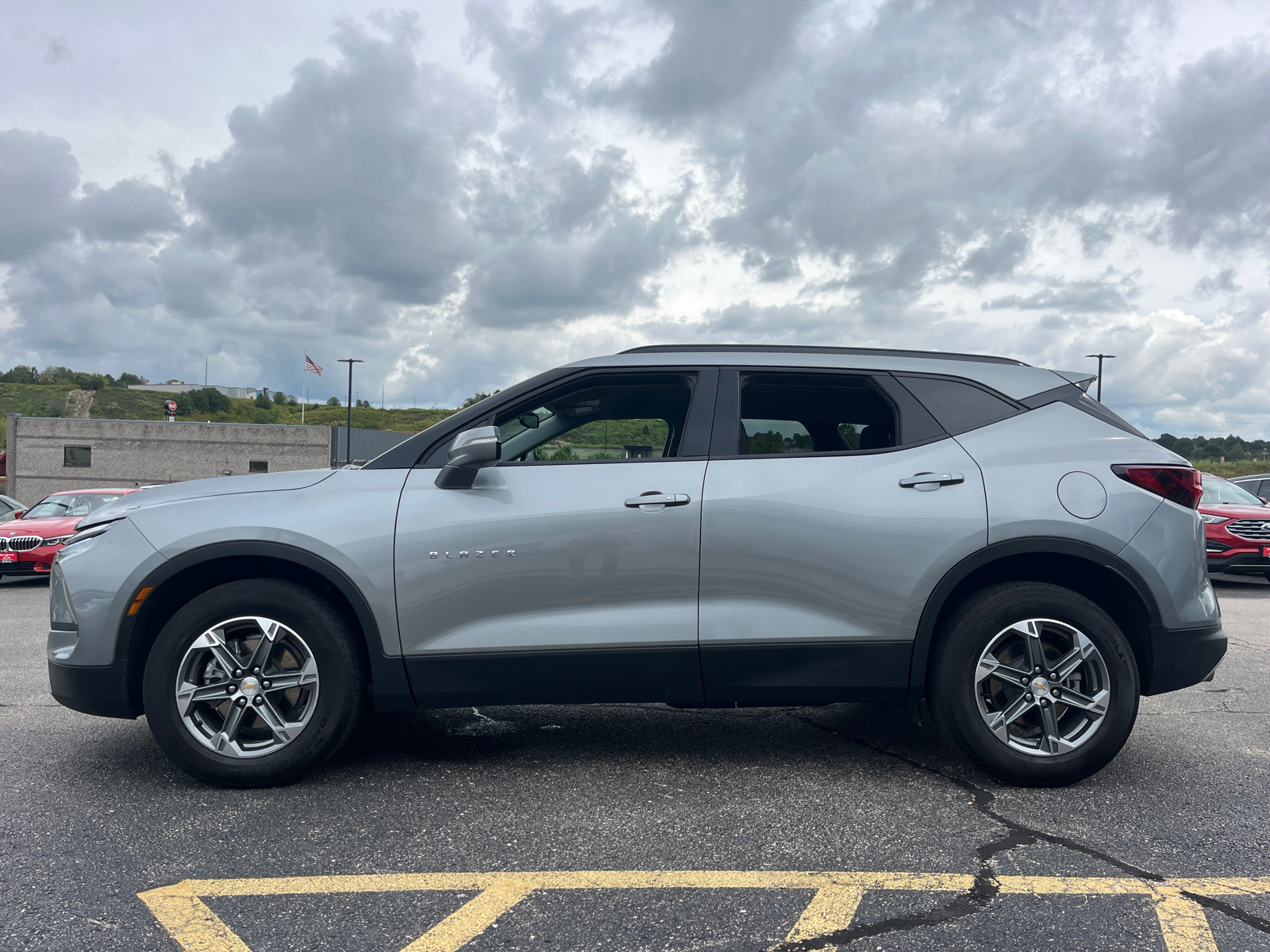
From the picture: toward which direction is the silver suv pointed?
to the viewer's left

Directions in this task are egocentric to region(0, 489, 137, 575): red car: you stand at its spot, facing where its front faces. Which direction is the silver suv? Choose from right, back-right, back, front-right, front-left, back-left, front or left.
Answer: front-left

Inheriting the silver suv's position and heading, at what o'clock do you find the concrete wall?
The concrete wall is roughly at 2 o'clock from the silver suv.

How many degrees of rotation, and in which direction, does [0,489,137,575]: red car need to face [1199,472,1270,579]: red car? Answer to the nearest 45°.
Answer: approximately 90° to its left

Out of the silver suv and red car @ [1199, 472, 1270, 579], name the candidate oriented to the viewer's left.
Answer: the silver suv

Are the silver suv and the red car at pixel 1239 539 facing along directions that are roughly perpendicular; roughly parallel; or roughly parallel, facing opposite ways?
roughly perpendicular

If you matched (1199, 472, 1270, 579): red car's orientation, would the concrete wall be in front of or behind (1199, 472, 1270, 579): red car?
behind

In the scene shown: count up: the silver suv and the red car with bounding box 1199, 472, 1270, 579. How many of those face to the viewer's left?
1

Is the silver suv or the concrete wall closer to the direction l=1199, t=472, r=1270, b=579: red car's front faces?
the silver suv

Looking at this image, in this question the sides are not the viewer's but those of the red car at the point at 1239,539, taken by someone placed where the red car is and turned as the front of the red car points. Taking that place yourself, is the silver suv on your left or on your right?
on your right

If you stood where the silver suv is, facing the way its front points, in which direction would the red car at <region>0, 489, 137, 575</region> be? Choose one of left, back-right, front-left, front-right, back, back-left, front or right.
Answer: front-right

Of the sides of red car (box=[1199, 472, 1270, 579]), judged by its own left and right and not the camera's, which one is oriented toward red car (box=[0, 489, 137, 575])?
right

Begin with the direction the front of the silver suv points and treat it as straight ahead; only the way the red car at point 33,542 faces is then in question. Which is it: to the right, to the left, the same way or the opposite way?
to the left

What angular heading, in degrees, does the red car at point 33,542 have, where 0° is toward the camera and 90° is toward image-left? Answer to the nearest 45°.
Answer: approximately 45°

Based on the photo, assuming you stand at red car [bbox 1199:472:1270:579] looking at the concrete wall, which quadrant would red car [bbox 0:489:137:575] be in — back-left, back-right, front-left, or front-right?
front-left

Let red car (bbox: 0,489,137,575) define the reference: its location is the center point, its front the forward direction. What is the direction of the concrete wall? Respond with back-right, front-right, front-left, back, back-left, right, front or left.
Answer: back-right
